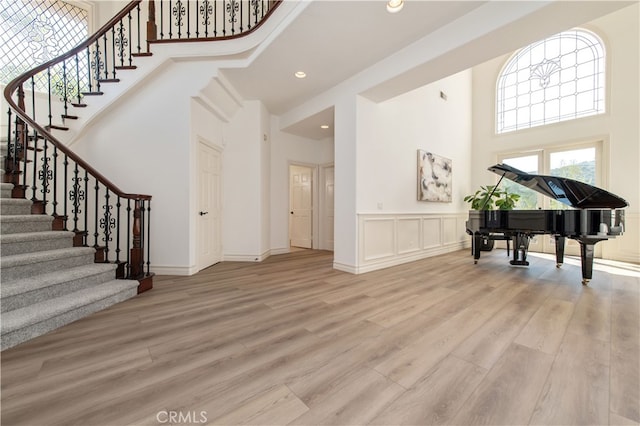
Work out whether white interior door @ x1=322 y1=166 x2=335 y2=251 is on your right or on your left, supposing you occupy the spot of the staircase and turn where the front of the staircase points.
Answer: on your left

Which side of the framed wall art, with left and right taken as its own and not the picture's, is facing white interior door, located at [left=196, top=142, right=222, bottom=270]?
right

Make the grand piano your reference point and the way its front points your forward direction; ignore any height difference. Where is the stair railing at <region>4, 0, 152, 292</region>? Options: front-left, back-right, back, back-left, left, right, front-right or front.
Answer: left

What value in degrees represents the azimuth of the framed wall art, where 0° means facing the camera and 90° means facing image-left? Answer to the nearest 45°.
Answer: approximately 315°

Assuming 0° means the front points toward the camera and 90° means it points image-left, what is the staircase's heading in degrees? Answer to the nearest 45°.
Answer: approximately 315°

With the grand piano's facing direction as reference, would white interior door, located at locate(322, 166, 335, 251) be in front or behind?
in front

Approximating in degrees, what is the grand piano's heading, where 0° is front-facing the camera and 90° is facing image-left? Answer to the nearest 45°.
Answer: approximately 135°

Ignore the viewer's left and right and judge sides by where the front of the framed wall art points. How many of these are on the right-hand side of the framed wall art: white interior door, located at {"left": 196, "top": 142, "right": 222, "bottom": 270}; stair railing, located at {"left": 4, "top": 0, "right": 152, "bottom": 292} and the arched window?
2

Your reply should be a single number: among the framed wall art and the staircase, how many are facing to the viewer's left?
0

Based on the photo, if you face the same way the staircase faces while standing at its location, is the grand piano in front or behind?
in front
